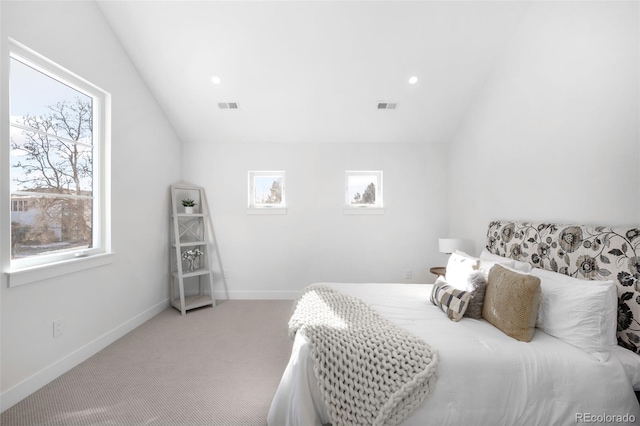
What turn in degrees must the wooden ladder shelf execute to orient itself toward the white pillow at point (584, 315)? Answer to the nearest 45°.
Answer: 0° — it already faces it

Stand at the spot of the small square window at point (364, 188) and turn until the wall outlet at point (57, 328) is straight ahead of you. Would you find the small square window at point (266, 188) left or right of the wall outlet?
right

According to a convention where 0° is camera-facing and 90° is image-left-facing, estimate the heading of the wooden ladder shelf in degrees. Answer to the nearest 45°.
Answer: approximately 315°

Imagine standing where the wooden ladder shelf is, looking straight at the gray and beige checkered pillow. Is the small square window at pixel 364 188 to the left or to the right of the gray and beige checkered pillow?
left
